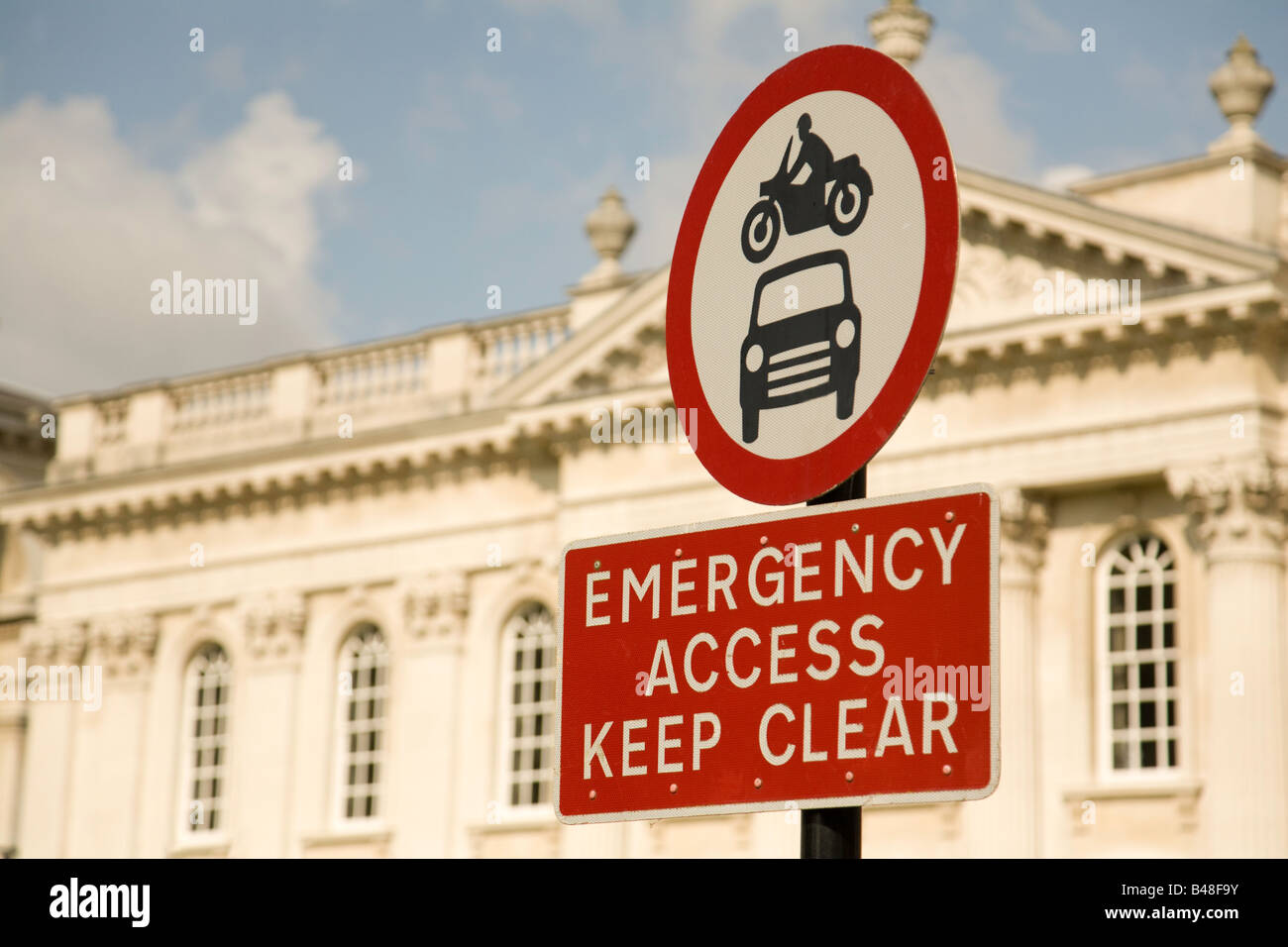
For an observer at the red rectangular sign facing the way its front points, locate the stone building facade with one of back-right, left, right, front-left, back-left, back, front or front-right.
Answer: back-right

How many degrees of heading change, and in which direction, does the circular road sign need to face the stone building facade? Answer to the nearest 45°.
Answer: approximately 135° to its right

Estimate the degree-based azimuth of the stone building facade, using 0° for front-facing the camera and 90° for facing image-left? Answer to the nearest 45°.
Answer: approximately 45°

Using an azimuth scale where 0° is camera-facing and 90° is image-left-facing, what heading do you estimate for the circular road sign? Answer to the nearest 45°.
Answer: approximately 45°
